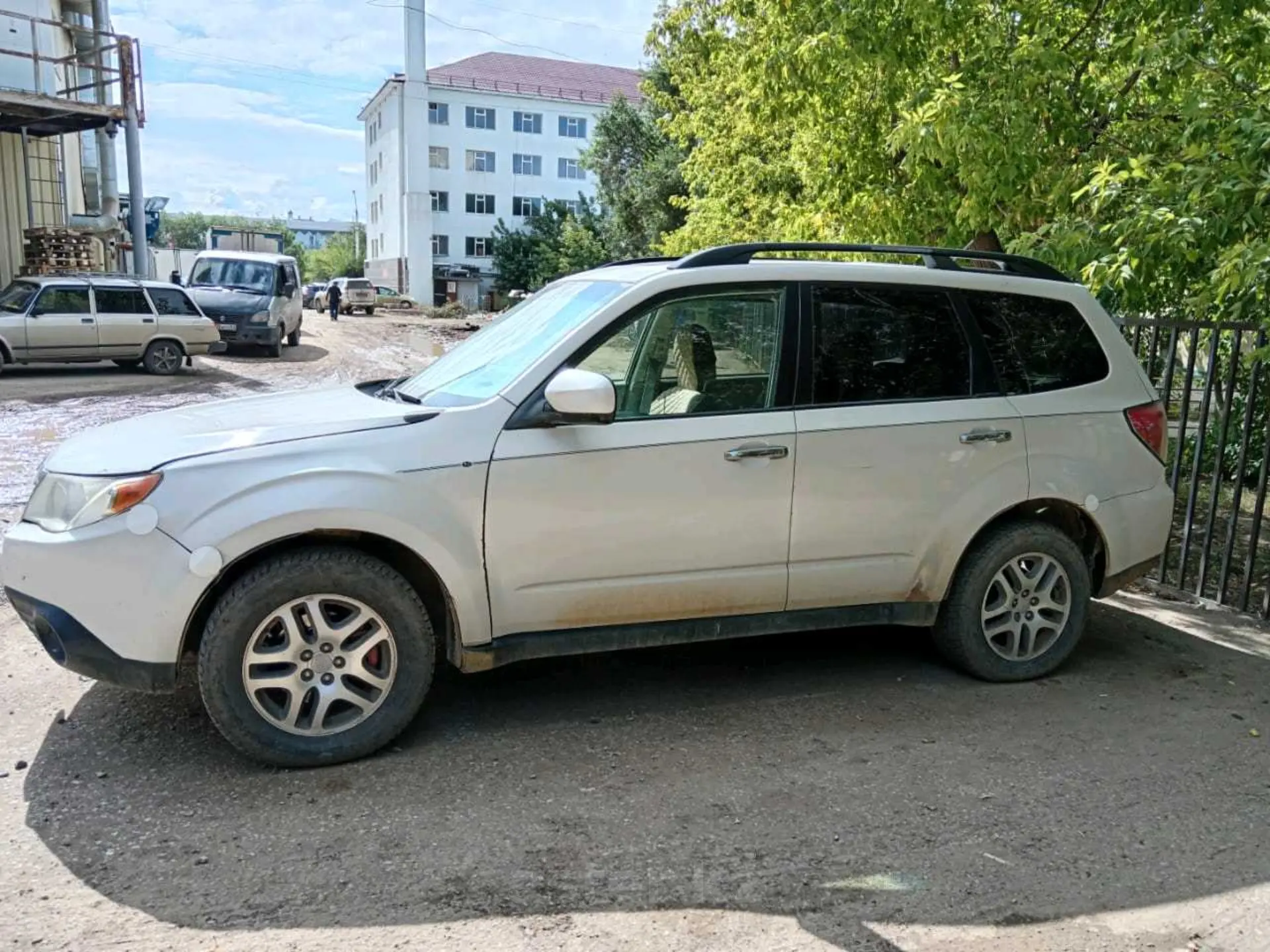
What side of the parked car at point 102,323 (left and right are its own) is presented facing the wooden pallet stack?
right

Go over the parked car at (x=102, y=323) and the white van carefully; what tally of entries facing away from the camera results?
0

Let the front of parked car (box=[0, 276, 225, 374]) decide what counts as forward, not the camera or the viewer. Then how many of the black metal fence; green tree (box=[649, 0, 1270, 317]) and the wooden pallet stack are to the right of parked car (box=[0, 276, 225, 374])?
1

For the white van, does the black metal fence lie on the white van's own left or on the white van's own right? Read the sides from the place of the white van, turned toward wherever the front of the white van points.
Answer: on the white van's own left

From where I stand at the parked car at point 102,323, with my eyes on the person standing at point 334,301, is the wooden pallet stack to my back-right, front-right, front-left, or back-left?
front-left

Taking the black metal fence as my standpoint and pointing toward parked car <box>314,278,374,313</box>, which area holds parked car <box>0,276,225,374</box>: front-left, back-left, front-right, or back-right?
front-left

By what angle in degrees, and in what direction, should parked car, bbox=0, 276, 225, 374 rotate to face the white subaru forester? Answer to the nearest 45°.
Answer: approximately 90° to its left

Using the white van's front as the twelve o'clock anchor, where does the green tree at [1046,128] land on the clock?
The green tree is roughly at 10 o'clock from the white van.

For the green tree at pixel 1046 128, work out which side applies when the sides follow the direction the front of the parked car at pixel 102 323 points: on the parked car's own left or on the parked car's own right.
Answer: on the parked car's own left

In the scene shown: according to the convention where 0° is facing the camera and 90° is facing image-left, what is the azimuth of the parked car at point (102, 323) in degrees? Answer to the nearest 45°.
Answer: approximately 90°

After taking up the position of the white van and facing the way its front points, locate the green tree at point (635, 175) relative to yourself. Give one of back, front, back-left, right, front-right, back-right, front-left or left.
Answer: back

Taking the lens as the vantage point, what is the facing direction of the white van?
facing the viewer and to the left of the viewer

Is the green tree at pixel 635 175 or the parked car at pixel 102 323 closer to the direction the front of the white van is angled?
the parked car
